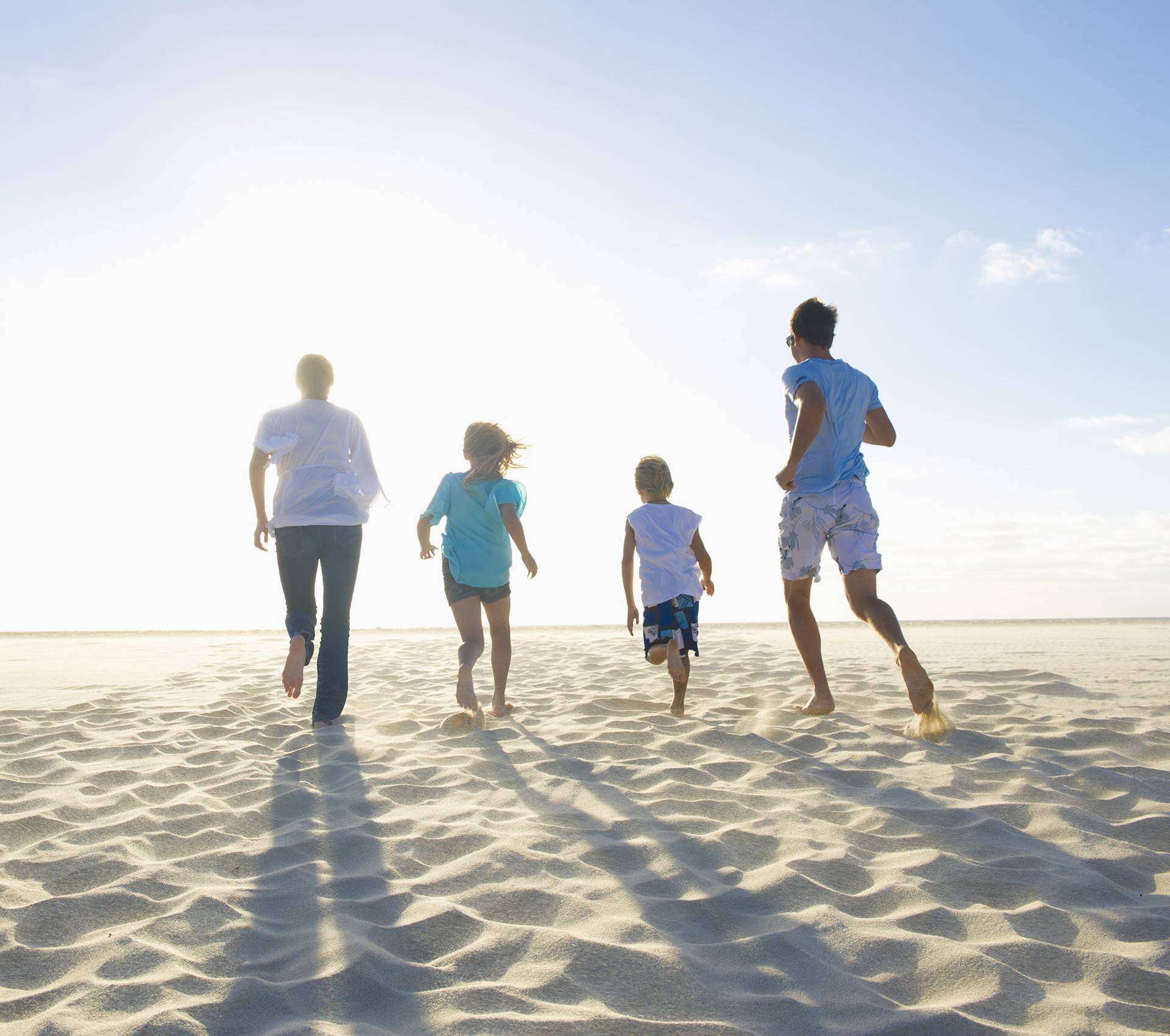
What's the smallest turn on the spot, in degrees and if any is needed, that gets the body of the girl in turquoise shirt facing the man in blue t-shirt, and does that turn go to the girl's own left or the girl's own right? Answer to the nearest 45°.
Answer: approximately 135° to the girl's own right

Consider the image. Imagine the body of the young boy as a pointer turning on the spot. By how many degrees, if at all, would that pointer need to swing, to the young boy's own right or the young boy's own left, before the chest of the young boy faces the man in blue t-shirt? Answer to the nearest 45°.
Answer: approximately 135° to the young boy's own right

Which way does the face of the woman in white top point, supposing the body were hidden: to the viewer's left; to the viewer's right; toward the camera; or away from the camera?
away from the camera

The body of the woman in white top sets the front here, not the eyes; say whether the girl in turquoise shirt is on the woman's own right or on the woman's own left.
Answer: on the woman's own right

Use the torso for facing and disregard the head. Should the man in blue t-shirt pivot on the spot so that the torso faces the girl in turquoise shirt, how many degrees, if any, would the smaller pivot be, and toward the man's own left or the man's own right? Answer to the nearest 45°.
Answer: approximately 45° to the man's own left

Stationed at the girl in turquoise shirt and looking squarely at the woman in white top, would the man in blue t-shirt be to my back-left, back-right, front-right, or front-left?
back-left

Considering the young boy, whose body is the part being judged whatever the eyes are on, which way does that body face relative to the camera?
away from the camera

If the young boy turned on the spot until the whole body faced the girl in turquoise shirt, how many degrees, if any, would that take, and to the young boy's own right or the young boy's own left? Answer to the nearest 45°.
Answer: approximately 90° to the young boy's own left

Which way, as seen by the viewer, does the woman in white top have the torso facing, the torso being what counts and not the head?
away from the camera

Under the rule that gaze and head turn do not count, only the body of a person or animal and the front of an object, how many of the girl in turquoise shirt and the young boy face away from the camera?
2

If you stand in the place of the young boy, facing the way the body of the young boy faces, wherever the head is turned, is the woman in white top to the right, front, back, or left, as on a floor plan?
left

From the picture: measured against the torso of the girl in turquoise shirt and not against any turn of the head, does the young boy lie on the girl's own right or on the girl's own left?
on the girl's own right

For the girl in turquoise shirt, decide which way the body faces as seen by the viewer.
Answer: away from the camera
